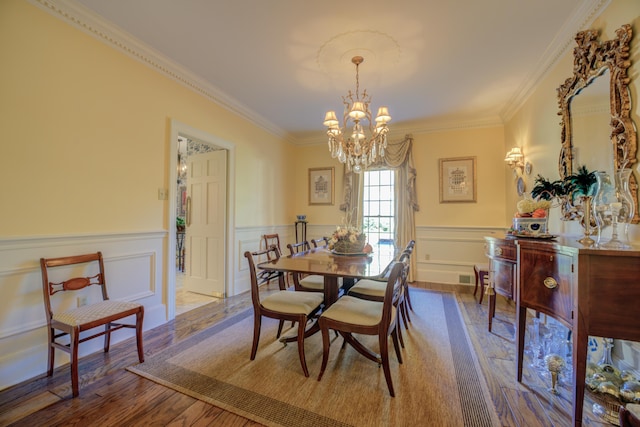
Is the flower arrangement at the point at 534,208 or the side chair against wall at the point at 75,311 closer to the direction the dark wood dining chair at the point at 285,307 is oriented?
the flower arrangement

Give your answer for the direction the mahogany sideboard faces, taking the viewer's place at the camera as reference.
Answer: facing the viewer and to the left of the viewer

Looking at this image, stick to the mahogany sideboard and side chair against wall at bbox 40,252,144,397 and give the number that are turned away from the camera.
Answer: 0

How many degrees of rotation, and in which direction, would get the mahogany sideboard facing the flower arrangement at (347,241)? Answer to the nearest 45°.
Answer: approximately 45° to its right

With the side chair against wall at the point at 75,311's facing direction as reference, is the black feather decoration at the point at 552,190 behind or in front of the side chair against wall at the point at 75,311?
in front

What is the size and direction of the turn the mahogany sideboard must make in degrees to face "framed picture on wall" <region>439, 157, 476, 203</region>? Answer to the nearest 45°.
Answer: approximately 90° to its right

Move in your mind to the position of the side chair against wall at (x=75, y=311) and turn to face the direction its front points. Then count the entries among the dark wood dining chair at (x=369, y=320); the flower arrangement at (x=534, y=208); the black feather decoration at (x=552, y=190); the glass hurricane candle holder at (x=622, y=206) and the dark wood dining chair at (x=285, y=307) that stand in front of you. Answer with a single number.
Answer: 5

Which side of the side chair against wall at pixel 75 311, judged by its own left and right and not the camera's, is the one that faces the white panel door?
left

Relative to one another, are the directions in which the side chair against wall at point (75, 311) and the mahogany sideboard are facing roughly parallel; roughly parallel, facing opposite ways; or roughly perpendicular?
roughly parallel, facing opposite ways

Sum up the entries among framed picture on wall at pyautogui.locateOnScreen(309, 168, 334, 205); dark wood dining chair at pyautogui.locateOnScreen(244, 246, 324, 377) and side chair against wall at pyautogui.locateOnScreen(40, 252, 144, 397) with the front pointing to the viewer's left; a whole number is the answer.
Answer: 0

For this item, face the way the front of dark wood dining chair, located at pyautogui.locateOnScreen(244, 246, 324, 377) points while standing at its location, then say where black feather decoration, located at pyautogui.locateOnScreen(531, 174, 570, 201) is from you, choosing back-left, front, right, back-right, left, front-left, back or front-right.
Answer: front-left

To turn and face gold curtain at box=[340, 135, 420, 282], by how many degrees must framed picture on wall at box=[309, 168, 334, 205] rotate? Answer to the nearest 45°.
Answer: approximately 45° to its left

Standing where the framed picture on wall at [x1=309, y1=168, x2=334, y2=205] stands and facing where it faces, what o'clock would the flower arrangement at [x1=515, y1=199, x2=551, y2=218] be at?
The flower arrangement is roughly at 11 o'clock from the framed picture on wall.

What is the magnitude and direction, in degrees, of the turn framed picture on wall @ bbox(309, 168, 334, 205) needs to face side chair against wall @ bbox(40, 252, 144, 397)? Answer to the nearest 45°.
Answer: approximately 45° to its right

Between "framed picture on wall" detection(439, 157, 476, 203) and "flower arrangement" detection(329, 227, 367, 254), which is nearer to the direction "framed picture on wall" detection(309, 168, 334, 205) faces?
the flower arrangement

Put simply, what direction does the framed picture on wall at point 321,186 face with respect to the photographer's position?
facing the viewer
